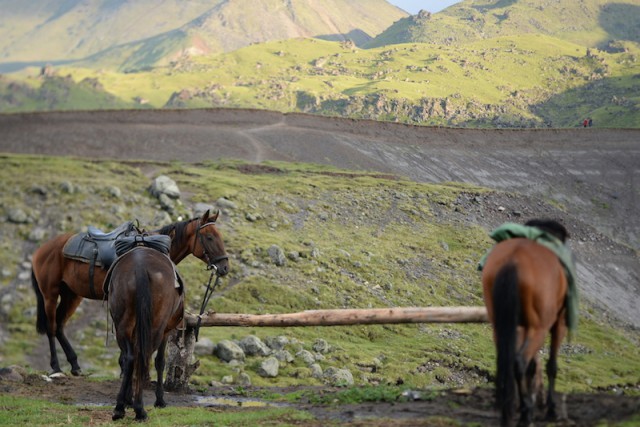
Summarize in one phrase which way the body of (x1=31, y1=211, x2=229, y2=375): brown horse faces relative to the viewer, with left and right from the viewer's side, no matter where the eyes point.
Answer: facing to the right of the viewer

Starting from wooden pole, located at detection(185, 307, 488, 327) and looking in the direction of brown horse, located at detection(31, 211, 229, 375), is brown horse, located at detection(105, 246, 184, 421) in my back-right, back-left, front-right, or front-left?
front-left

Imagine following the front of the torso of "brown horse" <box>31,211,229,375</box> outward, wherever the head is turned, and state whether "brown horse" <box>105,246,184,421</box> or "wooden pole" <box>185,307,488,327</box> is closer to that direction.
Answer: the wooden pole

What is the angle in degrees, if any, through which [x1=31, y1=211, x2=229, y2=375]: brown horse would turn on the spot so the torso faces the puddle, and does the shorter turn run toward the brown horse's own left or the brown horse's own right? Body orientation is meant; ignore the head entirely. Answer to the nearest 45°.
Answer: approximately 45° to the brown horse's own right

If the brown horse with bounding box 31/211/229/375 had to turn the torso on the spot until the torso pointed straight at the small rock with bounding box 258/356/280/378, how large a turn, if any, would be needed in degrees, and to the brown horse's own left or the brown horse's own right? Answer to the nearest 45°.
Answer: approximately 45° to the brown horse's own left

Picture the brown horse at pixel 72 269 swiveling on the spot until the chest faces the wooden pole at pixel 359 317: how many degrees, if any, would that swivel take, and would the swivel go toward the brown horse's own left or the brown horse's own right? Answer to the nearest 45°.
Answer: approximately 45° to the brown horse's own right

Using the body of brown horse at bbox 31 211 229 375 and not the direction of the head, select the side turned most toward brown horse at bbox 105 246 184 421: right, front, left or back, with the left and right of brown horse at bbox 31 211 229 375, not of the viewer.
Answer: right
